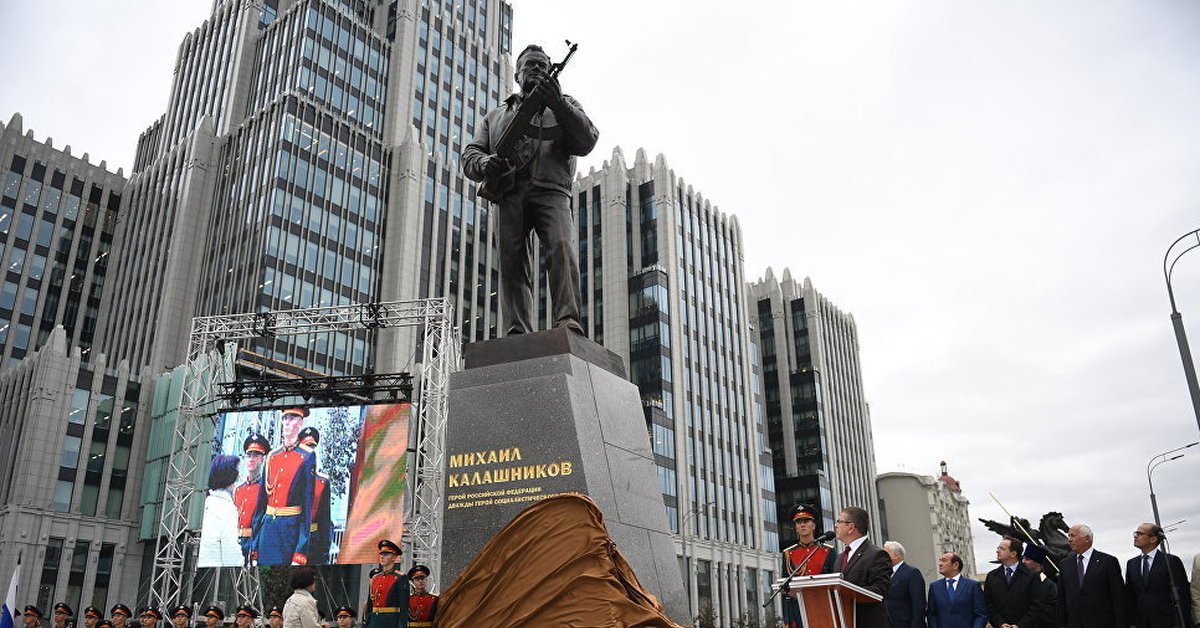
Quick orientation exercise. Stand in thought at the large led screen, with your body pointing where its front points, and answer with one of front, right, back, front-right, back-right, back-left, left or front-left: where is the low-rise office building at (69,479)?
back-right

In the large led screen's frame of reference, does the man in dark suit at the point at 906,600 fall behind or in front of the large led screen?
in front

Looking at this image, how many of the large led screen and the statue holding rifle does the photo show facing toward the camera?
2

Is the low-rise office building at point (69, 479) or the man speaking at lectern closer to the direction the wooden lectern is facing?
the low-rise office building

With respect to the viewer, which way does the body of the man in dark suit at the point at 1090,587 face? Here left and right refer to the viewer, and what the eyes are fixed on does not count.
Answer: facing the viewer and to the left of the viewer

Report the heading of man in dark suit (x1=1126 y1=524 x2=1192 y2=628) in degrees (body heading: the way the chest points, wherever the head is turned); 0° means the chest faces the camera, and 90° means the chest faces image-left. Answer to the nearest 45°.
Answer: approximately 45°

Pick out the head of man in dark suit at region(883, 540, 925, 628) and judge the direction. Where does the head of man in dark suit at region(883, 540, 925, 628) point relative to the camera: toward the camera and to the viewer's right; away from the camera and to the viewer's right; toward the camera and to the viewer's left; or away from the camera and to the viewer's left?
toward the camera and to the viewer's left
